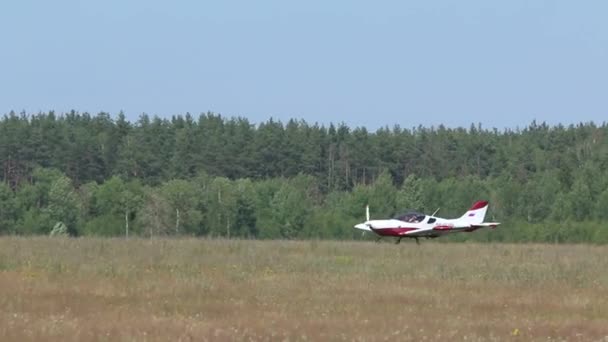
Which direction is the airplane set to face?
to the viewer's left
